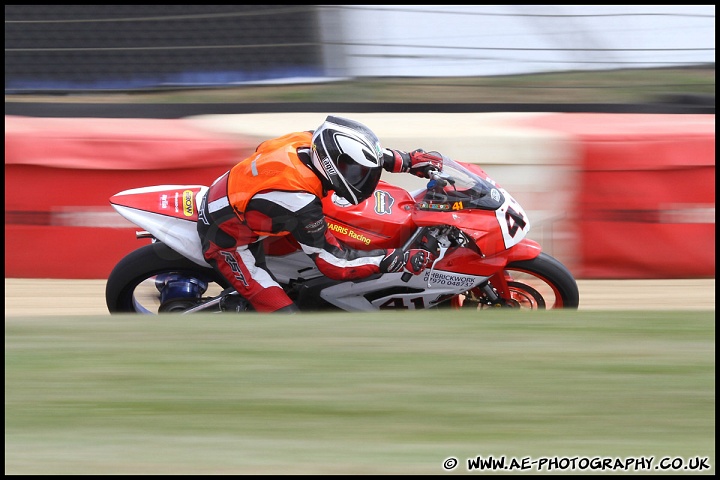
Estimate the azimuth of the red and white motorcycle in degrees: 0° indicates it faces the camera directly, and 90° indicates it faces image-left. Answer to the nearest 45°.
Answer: approximately 270°
